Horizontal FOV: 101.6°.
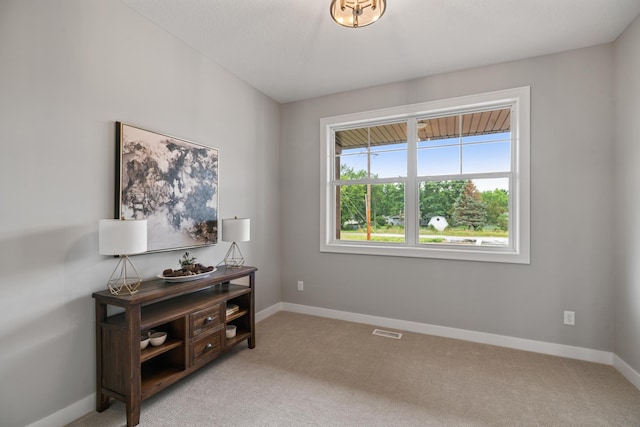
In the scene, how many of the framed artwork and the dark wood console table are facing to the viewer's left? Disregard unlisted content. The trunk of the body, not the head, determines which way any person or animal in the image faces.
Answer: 0

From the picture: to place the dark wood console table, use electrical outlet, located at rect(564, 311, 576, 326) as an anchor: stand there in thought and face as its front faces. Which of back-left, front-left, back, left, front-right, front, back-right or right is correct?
front-right

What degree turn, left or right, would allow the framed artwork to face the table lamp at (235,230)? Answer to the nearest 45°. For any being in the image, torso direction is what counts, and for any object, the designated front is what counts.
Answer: approximately 45° to its left

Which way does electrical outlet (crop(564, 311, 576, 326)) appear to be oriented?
toward the camera

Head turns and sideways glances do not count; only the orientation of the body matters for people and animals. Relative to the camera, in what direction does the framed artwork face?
facing the viewer and to the right of the viewer

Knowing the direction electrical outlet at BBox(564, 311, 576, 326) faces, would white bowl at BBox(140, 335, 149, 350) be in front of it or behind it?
in front

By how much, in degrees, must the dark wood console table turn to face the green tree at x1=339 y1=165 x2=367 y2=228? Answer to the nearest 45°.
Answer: approximately 45° to its left

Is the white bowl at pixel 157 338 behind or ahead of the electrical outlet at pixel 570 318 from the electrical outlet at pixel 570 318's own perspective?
ahead

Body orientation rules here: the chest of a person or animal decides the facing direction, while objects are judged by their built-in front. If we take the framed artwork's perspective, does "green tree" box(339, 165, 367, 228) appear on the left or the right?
on its left

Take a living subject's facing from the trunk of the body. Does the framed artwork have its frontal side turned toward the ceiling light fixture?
yes

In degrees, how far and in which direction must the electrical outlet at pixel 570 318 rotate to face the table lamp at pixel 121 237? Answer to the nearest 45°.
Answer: approximately 45° to its right

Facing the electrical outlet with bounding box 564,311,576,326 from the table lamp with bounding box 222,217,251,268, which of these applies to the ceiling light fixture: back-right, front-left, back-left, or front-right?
front-right

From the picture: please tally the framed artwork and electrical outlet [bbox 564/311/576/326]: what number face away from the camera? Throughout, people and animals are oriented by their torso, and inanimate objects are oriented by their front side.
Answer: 0
